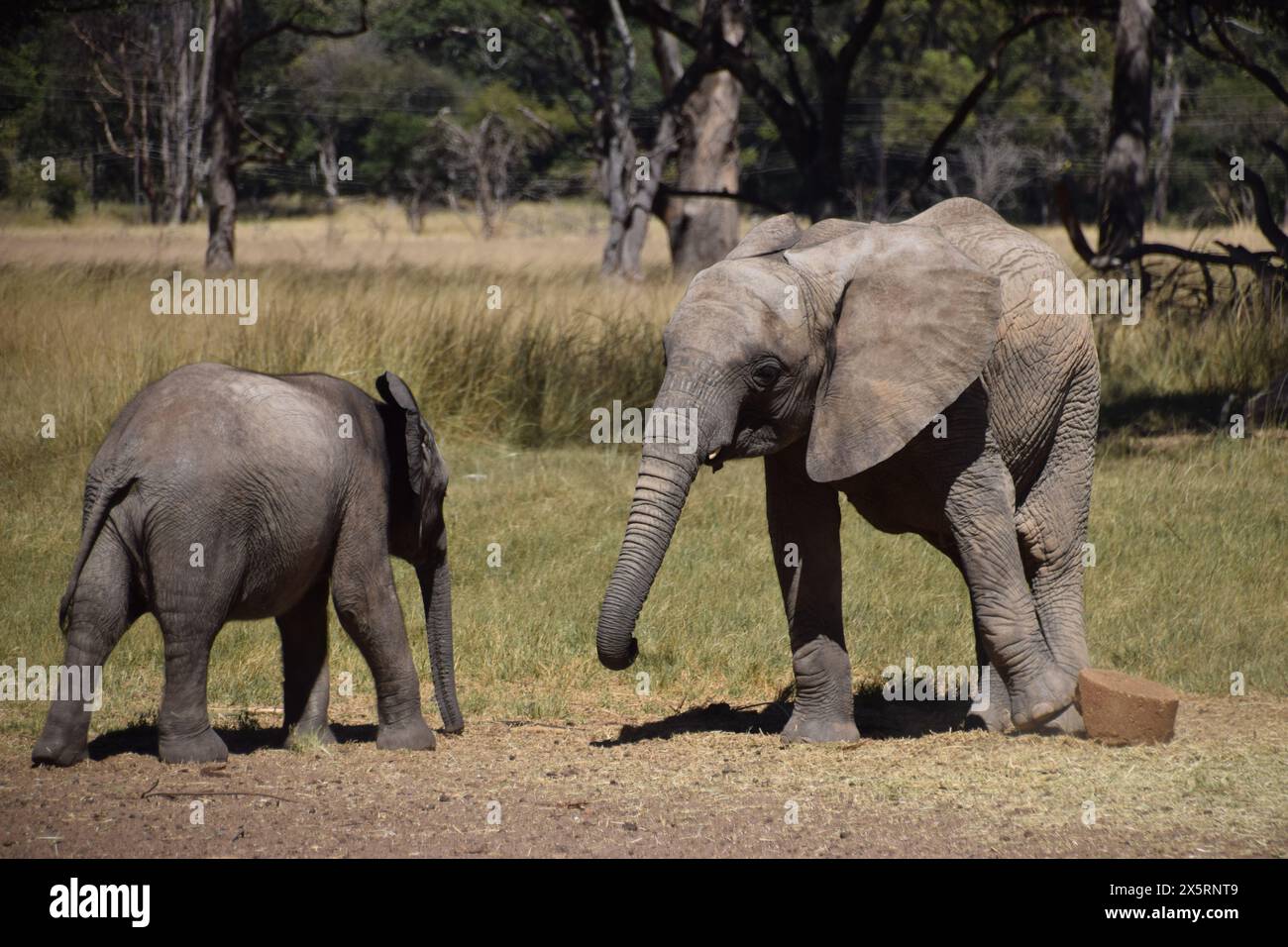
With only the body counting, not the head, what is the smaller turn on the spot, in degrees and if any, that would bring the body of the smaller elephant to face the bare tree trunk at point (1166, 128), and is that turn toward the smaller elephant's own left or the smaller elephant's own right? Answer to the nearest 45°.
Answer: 0° — it already faces it

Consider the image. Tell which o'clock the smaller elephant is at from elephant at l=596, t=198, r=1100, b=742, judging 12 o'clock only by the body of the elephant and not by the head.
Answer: The smaller elephant is roughly at 1 o'clock from the elephant.

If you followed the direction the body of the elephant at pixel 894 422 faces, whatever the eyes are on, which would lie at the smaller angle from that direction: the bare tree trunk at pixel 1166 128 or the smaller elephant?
the smaller elephant

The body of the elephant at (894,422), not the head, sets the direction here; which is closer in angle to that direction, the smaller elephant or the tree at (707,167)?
the smaller elephant

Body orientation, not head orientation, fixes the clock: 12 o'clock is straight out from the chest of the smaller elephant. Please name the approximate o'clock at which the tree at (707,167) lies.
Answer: The tree is roughly at 11 o'clock from the smaller elephant.

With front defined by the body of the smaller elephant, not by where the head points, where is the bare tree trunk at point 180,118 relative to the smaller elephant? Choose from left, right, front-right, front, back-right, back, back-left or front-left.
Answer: front-left

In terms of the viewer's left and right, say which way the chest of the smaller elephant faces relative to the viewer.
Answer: facing away from the viewer and to the right of the viewer

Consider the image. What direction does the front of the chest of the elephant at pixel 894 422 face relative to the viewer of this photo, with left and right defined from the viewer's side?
facing the viewer and to the left of the viewer

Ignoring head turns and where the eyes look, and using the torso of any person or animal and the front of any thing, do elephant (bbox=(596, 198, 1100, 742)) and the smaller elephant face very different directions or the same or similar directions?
very different directions
